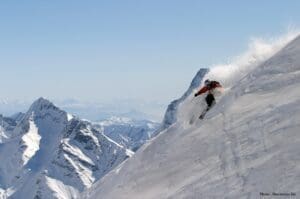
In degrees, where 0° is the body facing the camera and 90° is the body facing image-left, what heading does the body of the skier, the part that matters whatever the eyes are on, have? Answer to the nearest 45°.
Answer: approximately 45°
